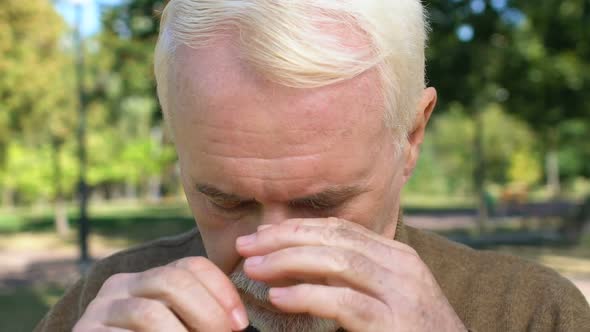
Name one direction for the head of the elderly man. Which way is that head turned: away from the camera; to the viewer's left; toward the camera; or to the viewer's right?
toward the camera

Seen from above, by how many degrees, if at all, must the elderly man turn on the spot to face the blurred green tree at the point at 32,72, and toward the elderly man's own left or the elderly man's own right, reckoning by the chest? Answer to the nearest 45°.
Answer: approximately 135° to the elderly man's own right

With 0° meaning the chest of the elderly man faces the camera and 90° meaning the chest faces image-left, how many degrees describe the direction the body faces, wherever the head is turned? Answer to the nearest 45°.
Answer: approximately 0°
